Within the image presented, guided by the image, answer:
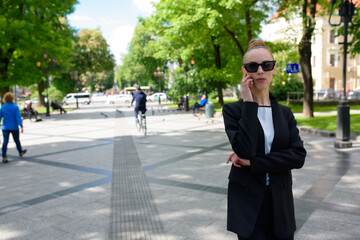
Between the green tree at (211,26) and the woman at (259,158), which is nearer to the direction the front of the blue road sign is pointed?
the woman

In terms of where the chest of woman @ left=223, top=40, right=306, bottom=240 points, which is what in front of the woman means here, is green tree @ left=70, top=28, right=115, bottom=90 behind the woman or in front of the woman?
behind

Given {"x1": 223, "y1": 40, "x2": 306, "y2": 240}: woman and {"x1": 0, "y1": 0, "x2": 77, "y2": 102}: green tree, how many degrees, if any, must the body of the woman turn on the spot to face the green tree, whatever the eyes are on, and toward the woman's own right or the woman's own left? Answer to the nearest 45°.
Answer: approximately 135° to the woman's own right

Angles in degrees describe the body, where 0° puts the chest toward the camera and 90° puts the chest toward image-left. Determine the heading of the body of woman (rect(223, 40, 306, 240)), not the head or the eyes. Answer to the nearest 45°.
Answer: approximately 0°

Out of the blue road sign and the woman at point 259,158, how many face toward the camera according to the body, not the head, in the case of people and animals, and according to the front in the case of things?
2

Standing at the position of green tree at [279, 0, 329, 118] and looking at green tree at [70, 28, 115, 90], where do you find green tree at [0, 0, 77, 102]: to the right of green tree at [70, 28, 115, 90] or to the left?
left

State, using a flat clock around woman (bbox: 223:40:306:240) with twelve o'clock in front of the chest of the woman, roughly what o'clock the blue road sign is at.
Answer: The blue road sign is roughly at 6 o'clock from the woman.

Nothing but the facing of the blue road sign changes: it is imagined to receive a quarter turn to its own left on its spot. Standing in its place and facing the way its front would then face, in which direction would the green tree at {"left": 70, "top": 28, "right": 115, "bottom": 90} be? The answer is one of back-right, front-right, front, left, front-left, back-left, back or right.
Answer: back-left
